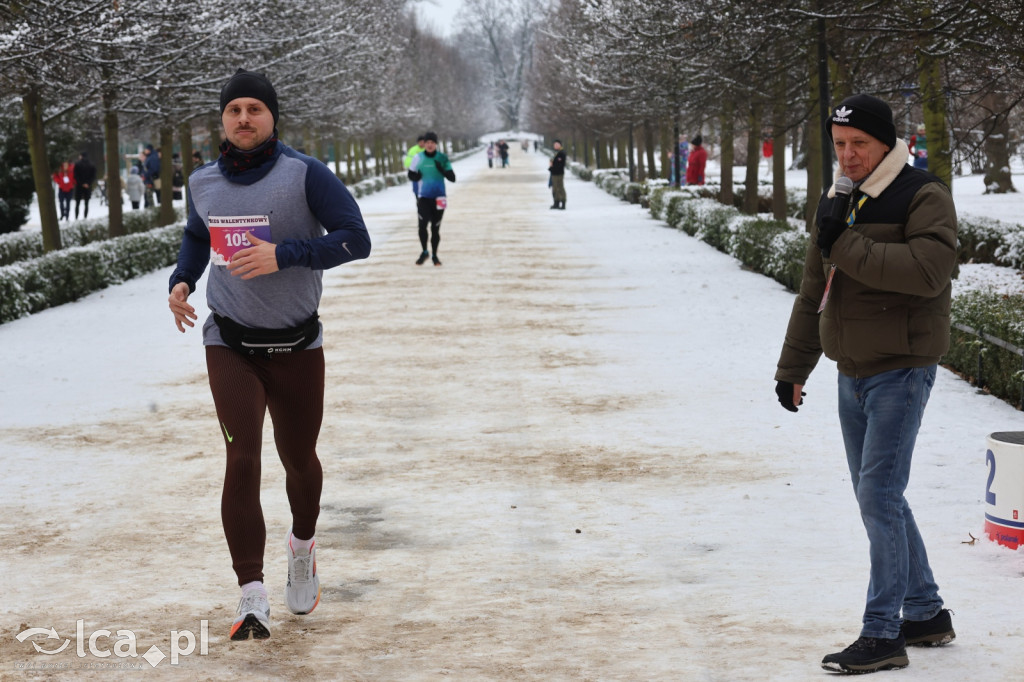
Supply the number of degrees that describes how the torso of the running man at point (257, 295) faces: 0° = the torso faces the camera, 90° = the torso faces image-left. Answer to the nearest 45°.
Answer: approximately 0°

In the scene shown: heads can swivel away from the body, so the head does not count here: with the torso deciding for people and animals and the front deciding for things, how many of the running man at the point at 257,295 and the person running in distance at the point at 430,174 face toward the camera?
2

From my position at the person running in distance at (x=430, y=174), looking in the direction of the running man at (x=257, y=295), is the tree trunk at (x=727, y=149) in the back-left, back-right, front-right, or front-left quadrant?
back-left

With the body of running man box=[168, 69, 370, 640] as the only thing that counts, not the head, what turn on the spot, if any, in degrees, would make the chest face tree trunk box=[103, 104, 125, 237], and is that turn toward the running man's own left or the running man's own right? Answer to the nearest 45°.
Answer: approximately 180°

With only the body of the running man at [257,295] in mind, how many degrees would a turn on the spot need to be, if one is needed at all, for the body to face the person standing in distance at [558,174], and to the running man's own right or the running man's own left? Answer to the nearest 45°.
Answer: approximately 180°

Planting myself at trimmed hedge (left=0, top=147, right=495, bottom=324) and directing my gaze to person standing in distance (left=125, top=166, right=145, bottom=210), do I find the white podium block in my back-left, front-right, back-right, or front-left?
back-right

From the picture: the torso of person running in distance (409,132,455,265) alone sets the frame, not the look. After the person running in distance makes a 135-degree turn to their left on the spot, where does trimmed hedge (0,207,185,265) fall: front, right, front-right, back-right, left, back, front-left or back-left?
left
